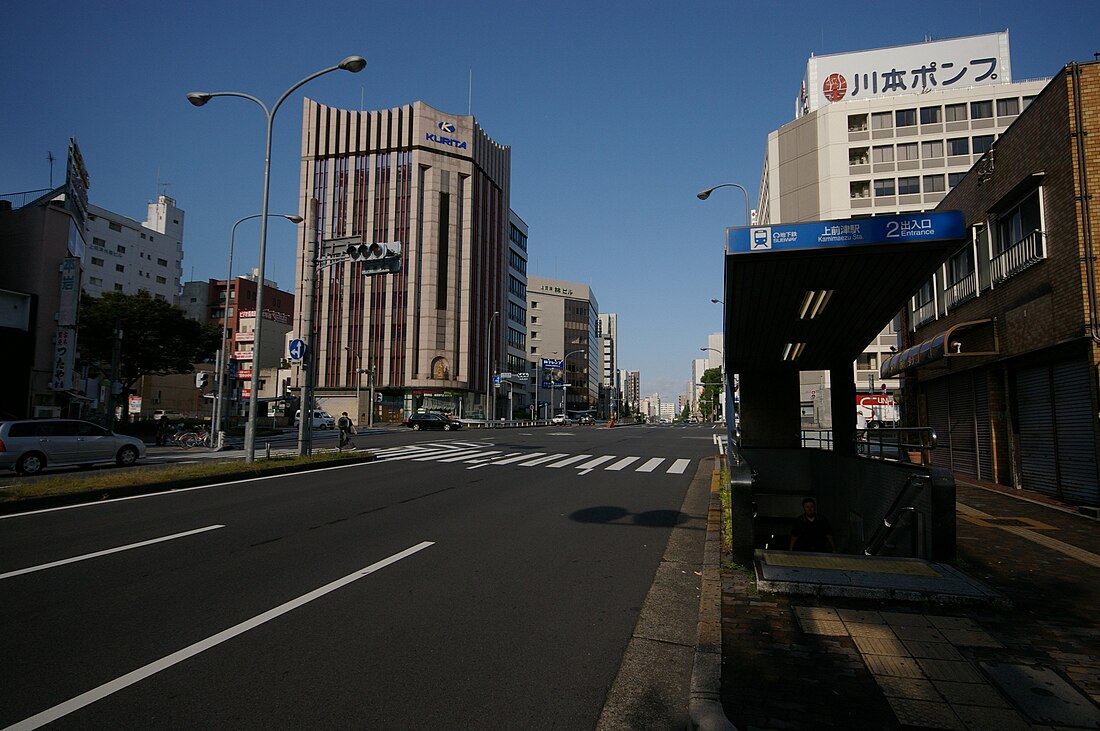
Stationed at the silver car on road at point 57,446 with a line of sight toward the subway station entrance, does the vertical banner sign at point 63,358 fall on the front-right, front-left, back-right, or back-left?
back-left

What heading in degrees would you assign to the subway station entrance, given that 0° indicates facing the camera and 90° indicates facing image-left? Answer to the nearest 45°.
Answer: approximately 0°

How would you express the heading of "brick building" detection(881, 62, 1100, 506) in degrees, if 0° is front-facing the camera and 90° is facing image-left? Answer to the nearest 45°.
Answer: approximately 45°

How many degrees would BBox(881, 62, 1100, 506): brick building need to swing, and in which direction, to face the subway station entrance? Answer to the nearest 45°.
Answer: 0° — it already faces it

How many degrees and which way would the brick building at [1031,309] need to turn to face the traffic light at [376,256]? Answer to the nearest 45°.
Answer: approximately 45° to its right

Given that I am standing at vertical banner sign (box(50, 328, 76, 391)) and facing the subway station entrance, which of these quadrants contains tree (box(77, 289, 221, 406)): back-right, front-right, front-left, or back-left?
back-left

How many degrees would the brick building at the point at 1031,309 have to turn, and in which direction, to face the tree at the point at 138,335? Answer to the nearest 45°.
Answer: approximately 45° to its right

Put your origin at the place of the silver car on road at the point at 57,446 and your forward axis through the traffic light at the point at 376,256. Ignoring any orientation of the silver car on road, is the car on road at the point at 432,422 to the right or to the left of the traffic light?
left
